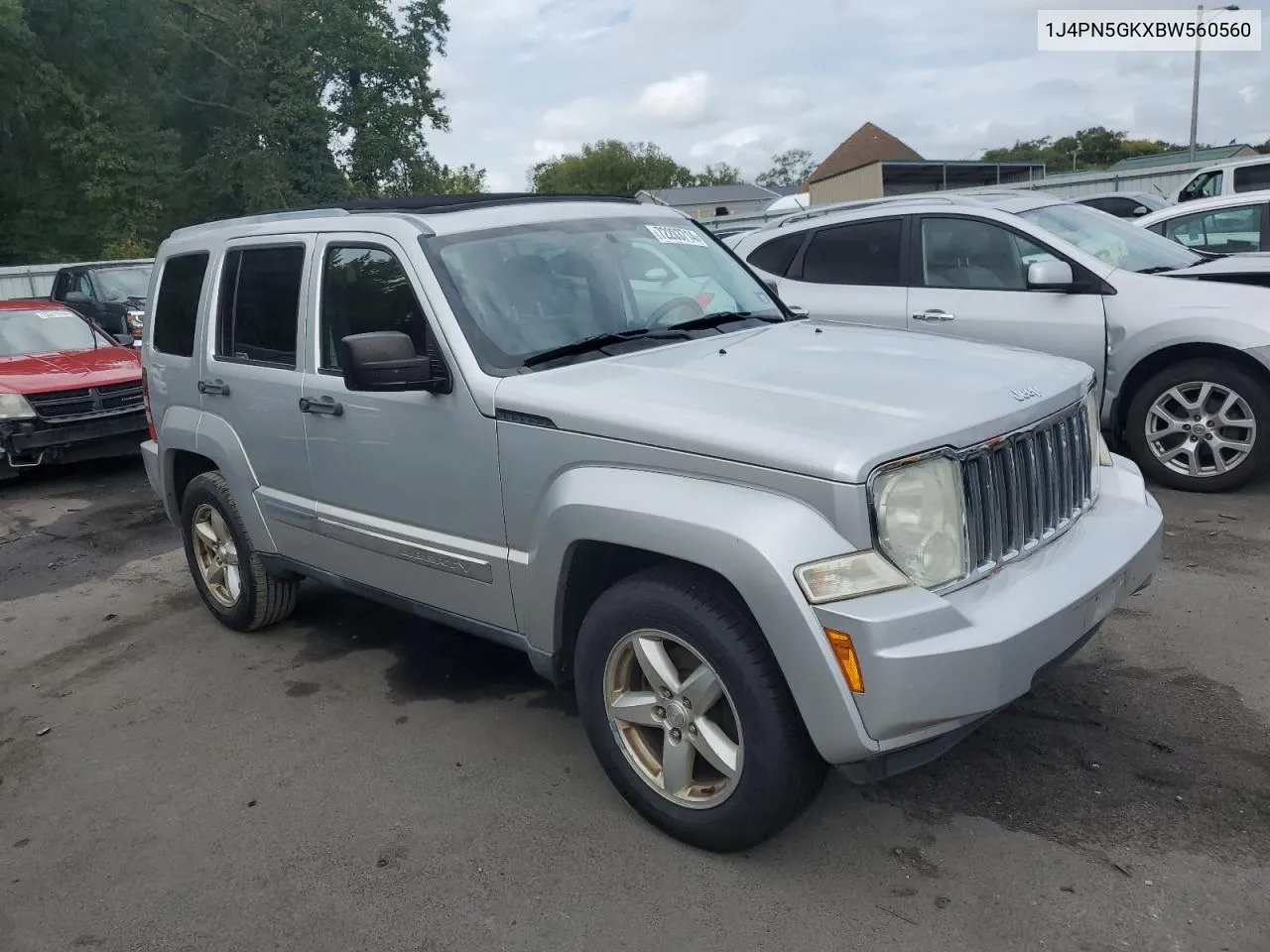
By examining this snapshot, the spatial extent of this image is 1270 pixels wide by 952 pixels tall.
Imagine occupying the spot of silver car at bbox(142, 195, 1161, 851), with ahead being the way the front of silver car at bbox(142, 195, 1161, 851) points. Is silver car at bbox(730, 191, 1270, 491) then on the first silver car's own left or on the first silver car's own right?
on the first silver car's own left

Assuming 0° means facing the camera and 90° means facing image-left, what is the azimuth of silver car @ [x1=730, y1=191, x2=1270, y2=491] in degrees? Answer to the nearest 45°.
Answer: approximately 315°

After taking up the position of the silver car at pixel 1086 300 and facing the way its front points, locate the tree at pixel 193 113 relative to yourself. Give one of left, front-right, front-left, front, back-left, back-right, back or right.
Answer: back

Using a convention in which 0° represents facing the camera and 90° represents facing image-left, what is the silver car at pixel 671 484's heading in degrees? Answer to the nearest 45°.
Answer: approximately 315°

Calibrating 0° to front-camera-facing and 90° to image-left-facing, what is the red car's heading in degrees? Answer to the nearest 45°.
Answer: approximately 315°

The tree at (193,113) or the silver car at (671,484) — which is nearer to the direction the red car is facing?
the silver car
